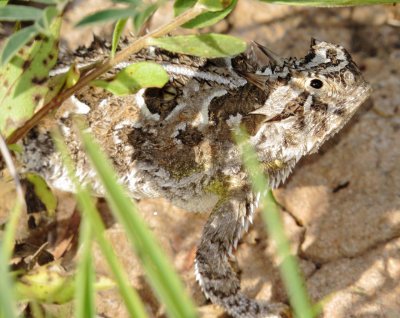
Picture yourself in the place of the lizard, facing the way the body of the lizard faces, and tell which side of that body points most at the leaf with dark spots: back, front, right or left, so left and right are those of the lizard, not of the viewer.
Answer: back

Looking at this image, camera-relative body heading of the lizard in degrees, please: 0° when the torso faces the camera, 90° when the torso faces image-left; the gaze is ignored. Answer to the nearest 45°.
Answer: approximately 270°

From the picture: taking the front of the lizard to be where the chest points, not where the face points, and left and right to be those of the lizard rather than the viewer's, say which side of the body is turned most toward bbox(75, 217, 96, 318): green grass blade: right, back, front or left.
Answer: right
